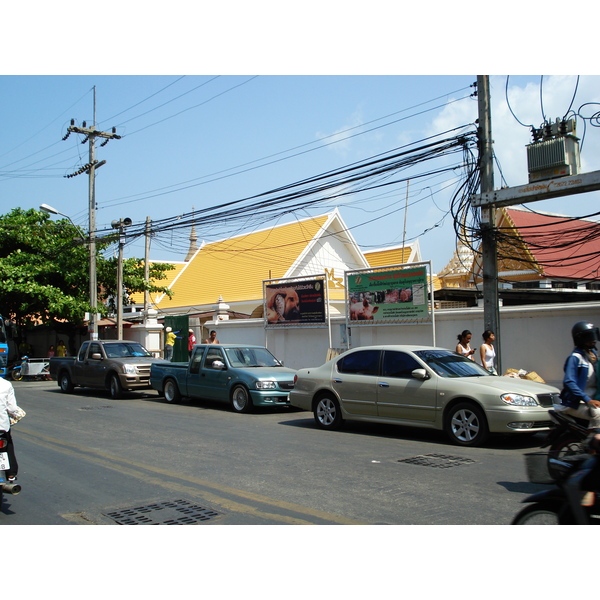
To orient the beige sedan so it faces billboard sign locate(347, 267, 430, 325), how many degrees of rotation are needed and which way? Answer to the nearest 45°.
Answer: approximately 135° to its left

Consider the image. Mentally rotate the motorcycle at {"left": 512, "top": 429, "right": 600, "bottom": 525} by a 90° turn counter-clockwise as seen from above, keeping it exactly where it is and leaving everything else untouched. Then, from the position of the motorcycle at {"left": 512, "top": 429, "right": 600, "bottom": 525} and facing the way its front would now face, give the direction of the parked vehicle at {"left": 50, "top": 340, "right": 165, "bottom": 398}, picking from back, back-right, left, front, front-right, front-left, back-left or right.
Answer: back-right

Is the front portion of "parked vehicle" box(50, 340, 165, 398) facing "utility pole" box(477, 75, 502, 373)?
yes

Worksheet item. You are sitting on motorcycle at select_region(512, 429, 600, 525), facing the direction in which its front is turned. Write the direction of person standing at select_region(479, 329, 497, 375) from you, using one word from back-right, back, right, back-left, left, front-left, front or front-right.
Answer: right

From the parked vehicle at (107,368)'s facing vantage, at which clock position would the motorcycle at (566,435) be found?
The motorcycle is roughly at 1 o'clock from the parked vehicle.

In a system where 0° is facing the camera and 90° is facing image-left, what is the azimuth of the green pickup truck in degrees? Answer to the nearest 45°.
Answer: approximately 315°

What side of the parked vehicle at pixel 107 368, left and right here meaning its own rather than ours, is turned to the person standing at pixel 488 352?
front

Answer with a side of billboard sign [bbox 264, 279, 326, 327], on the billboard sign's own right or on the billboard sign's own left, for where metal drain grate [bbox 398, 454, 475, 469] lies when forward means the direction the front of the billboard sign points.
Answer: on the billboard sign's own left

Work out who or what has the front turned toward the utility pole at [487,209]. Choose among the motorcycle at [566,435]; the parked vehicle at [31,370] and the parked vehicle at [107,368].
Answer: the parked vehicle at [107,368]

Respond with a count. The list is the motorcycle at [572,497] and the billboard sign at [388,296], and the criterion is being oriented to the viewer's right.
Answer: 0

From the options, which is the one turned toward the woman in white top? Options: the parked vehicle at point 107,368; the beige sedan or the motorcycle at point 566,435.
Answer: the parked vehicle

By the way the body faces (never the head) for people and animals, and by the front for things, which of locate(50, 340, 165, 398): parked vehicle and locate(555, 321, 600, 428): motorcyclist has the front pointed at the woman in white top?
the parked vehicle

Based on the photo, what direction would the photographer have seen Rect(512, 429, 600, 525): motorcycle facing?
facing to the left of the viewer

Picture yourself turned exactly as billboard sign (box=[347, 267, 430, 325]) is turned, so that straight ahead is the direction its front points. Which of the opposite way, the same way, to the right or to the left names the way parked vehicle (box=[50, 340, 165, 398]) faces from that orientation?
to the left
